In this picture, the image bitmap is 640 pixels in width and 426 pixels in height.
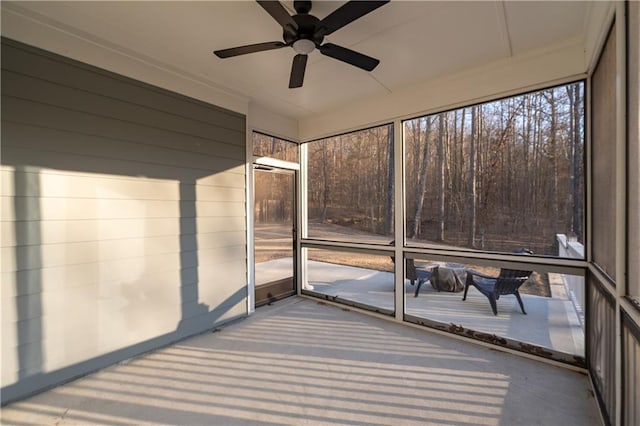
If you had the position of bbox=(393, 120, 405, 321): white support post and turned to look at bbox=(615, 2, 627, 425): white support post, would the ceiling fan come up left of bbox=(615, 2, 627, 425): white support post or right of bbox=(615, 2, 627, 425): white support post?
right

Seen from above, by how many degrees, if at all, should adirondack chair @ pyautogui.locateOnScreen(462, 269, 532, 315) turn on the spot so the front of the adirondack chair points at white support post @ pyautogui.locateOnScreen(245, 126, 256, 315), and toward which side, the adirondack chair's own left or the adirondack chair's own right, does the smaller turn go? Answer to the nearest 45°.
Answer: approximately 45° to the adirondack chair's own left

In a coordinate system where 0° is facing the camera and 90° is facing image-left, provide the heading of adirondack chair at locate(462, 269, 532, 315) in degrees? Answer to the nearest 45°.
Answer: approximately 135°
